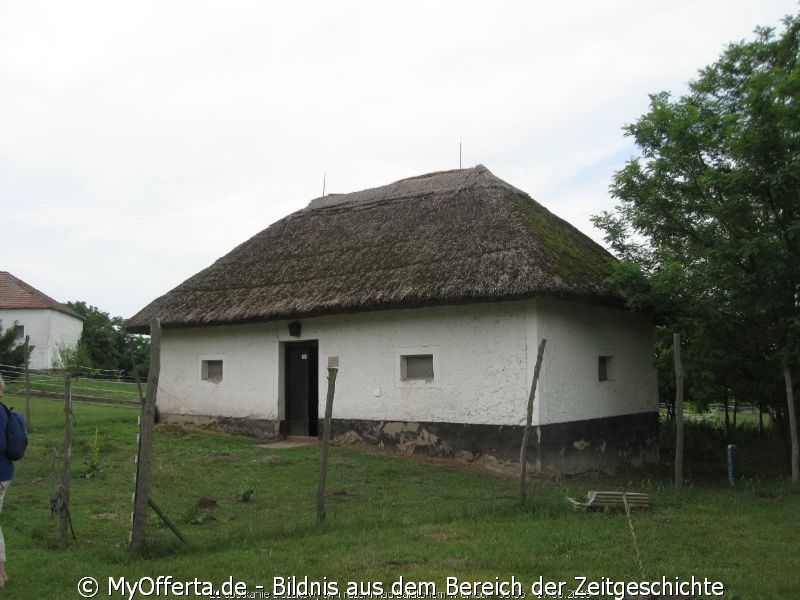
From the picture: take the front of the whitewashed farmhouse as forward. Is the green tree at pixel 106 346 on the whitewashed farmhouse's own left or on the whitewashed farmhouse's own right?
on the whitewashed farmhouse's own right

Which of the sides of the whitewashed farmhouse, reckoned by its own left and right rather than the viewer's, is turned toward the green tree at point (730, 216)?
left

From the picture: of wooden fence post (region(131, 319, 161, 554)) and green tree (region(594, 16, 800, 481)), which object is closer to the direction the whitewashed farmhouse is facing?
the wooden fence post

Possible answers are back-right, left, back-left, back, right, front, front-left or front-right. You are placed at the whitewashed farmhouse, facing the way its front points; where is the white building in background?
right

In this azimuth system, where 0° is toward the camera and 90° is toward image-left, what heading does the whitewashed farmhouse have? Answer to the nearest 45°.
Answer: approximately 45°

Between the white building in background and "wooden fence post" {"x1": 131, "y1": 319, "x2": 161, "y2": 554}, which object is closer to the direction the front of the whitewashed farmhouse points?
the wooden fence post

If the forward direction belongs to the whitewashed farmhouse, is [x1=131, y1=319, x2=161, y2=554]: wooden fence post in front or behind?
in front
